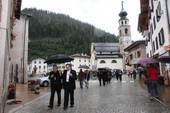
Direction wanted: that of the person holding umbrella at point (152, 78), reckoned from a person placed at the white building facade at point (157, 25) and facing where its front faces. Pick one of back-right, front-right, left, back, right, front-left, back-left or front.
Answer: left

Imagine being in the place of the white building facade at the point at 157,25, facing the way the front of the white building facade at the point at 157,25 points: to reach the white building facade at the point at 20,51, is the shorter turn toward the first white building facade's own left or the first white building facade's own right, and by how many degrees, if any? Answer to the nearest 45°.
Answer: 0° — it already faces it

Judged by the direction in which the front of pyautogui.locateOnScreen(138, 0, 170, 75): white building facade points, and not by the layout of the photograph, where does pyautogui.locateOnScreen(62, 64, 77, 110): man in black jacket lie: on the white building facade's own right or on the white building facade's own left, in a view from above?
on the white building facade's own left

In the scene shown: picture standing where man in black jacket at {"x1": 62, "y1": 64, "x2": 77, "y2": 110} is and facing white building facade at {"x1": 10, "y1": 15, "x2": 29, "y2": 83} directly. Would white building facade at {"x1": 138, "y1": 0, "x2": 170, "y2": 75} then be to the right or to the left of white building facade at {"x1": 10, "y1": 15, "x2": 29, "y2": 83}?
right

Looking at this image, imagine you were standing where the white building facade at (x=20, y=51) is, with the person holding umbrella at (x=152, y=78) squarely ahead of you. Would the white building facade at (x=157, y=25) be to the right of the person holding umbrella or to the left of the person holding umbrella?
left

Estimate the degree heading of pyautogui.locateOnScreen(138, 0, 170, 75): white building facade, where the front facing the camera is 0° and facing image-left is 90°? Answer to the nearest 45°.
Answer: approximately 90°

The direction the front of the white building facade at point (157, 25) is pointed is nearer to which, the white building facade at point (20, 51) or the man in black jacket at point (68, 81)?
the white building facade

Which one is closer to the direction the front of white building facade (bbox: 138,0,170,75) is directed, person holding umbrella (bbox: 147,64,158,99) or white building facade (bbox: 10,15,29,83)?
the white building facade
